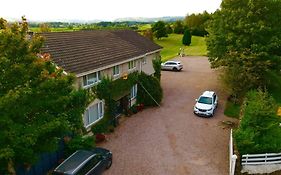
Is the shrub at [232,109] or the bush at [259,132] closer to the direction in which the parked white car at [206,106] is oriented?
the bush

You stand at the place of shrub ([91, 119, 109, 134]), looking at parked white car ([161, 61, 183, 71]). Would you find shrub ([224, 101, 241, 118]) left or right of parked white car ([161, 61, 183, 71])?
right

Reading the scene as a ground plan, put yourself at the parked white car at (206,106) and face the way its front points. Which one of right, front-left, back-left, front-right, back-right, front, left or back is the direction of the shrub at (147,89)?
front-right

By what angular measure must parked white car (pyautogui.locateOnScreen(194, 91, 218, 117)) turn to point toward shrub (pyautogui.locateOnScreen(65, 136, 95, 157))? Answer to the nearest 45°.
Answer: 0° — it already faces it

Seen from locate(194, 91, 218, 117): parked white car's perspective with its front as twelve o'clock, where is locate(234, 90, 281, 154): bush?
The bush is roughly at 10 o'clock from the parked white car.

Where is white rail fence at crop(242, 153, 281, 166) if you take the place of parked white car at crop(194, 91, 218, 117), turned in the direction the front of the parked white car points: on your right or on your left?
on your left
